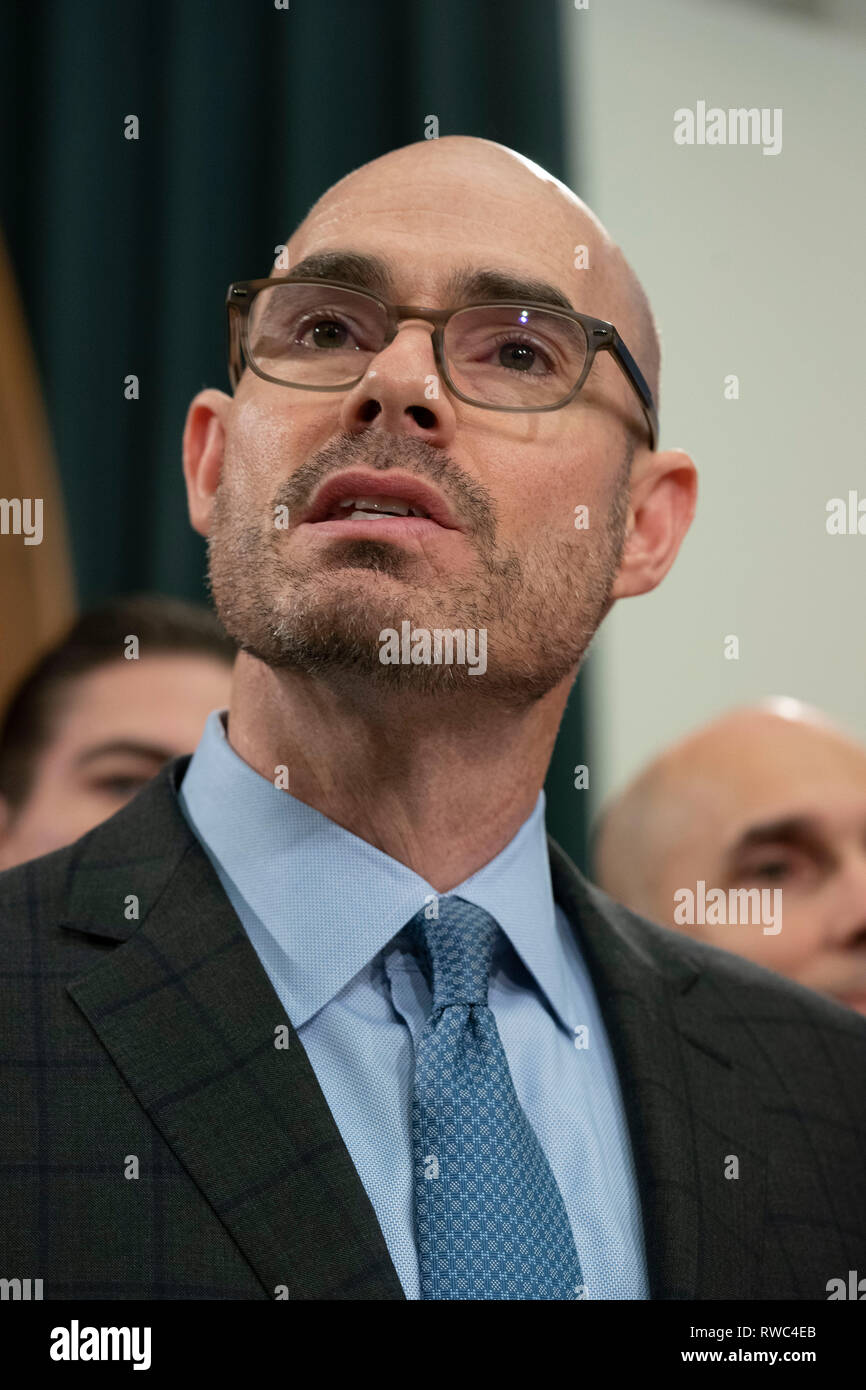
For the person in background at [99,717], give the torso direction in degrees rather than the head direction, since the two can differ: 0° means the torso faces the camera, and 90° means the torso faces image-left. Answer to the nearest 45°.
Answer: approximately 315°

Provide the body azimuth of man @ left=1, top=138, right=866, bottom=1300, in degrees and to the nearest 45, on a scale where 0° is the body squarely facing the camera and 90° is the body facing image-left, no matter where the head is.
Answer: approximately 0°
